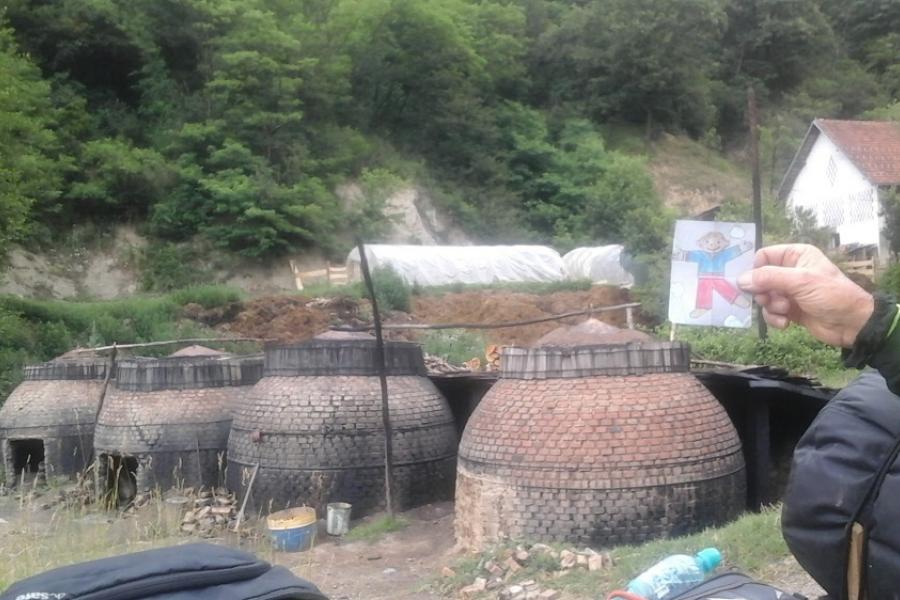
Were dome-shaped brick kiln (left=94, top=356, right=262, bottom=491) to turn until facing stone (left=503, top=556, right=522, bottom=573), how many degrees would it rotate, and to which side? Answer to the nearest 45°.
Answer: approximately 90° to its left

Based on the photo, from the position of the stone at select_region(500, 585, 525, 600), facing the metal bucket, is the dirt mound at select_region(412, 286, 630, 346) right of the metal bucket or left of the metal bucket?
right

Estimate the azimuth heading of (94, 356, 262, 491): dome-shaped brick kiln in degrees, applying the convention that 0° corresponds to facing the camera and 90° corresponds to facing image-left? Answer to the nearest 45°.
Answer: approximately 45°

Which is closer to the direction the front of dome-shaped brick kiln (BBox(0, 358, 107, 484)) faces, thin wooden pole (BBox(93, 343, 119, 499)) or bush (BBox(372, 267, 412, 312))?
the thin wooden pole

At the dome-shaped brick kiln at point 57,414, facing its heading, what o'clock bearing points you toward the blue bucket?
The blue bucket is roughly at 10 o'clock from the dome-shaped brick kiln.

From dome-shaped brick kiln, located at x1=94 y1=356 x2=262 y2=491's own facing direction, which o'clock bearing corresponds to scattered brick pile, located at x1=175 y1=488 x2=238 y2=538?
The scattered brick pile is roughly at 10 o'clock from the dome-shaped brick kiln.

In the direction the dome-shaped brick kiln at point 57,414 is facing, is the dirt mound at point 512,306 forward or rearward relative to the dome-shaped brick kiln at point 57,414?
rearward
